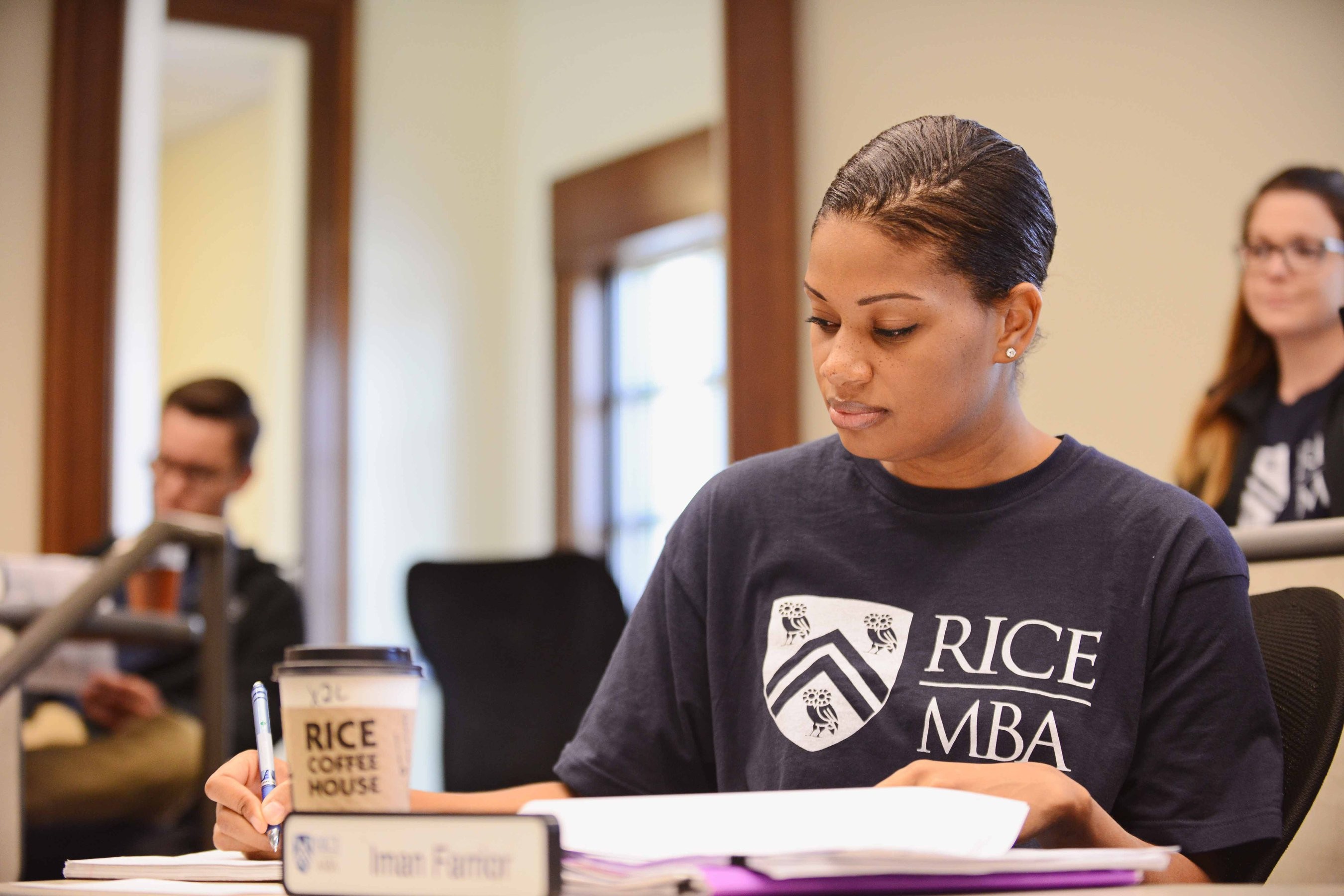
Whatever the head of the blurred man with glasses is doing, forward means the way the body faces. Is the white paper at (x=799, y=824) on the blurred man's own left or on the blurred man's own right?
on the blurred man's own left

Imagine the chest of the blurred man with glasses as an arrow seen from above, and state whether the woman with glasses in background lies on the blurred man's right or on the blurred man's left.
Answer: on the blurred man's left

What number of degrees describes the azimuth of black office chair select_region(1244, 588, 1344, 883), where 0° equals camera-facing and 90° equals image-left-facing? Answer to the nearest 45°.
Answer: approximately 45°

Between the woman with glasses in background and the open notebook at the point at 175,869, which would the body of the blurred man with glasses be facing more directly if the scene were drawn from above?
the open notebook
